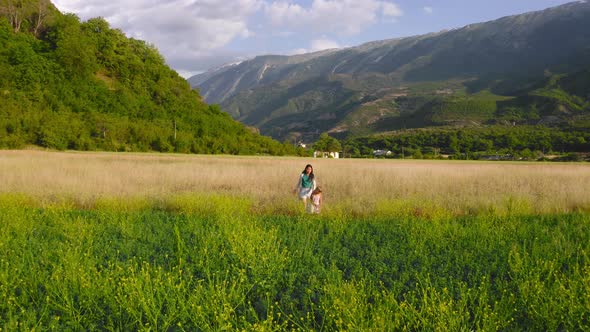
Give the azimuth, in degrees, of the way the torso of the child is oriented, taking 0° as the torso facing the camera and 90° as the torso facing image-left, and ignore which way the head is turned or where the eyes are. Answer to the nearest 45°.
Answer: approximately 0°
